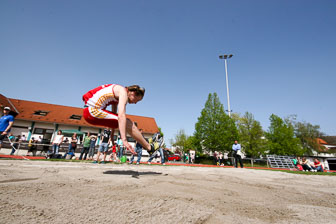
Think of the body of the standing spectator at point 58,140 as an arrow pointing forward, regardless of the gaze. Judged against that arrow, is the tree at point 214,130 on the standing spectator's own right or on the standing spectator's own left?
on the standing spectator's own left

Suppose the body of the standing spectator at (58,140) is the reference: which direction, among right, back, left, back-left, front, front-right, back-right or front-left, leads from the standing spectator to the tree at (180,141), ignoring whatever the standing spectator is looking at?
back-left

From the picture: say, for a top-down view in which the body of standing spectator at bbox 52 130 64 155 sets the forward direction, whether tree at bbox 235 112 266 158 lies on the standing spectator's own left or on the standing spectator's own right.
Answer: on the standing spectator's own left

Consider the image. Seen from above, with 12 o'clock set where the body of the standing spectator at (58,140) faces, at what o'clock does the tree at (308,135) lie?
The tree is roughly at 9 o'clock from the standing spectator.

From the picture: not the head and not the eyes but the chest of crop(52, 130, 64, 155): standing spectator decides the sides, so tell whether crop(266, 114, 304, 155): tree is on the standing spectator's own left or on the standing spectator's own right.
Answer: on the standing spectator's own left

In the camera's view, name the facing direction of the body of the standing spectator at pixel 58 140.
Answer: toward the camera

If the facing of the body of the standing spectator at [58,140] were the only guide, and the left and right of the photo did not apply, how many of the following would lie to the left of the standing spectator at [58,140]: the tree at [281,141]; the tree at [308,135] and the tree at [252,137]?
3

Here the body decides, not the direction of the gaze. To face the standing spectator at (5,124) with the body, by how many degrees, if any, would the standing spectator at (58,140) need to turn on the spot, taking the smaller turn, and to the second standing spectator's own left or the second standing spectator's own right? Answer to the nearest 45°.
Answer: approximately 45° to the second standing spectator's own right

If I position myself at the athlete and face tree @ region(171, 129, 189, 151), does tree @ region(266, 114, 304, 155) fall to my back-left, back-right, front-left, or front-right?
front-right

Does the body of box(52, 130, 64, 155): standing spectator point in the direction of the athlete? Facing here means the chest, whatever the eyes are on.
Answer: yes

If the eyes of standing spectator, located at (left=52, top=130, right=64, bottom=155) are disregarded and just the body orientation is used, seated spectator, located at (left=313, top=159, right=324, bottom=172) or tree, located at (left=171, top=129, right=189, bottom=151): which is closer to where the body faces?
the seated spectator

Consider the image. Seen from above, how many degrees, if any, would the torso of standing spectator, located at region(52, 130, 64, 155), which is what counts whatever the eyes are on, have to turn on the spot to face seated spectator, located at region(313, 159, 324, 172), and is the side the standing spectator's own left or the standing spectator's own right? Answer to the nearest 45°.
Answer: approximately 45° to the standing spectator's own left
